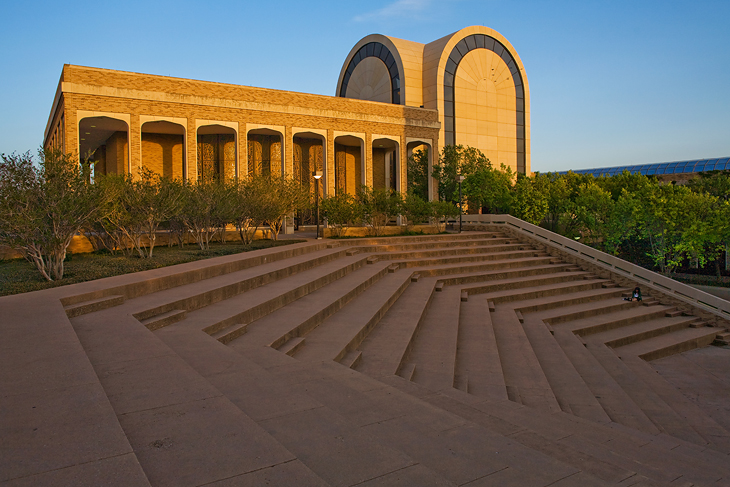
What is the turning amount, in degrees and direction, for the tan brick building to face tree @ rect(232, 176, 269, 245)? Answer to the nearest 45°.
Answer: approximately 45° to its right

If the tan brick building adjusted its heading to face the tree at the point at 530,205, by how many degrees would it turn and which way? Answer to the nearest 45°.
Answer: approximately 45° to its left

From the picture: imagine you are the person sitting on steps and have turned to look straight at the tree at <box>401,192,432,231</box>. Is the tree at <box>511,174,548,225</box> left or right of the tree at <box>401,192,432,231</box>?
right

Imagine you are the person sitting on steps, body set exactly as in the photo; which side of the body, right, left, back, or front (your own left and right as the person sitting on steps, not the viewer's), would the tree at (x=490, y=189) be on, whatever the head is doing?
right

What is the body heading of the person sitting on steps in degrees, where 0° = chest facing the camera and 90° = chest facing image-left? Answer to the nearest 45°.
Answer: approximately 45°

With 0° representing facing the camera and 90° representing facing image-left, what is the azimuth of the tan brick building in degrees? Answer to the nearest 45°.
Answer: approximately 315°

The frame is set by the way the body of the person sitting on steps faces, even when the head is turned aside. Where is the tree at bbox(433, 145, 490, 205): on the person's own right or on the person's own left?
on the person's own right
